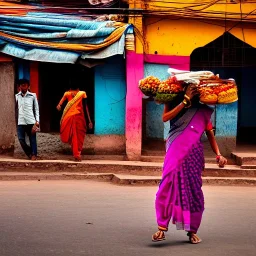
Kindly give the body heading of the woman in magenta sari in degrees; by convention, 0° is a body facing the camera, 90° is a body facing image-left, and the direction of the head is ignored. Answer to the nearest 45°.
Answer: approximately 0°

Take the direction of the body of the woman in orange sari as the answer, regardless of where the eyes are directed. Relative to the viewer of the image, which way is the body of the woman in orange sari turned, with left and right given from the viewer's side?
facing the viewer

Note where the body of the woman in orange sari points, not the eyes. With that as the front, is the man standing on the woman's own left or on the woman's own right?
on the woman's own right

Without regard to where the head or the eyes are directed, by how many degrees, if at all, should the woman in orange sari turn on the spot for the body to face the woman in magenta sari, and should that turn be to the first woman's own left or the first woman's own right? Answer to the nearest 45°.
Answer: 0° — they already face them
